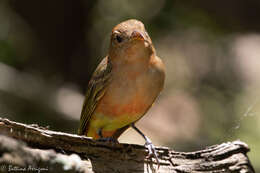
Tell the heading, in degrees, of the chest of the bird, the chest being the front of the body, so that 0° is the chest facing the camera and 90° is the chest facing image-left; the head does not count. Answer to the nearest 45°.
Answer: approximately 315°
